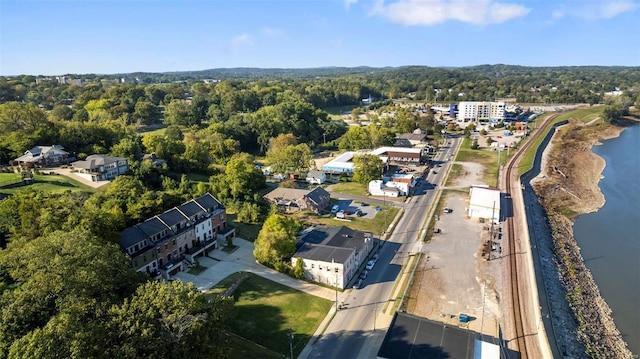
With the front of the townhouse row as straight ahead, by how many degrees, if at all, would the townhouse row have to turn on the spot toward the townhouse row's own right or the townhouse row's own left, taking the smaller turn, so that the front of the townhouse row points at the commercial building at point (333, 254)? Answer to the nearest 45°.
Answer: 0° — it already faces it

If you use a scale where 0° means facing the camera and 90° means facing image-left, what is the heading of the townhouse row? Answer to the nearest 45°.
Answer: approximately 315°

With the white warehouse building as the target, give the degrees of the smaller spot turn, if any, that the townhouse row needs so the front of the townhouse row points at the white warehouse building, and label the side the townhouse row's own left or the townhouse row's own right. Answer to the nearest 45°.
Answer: approximately 45° to the townhouse row's own left

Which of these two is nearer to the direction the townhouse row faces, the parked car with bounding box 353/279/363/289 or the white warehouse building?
the parked car
